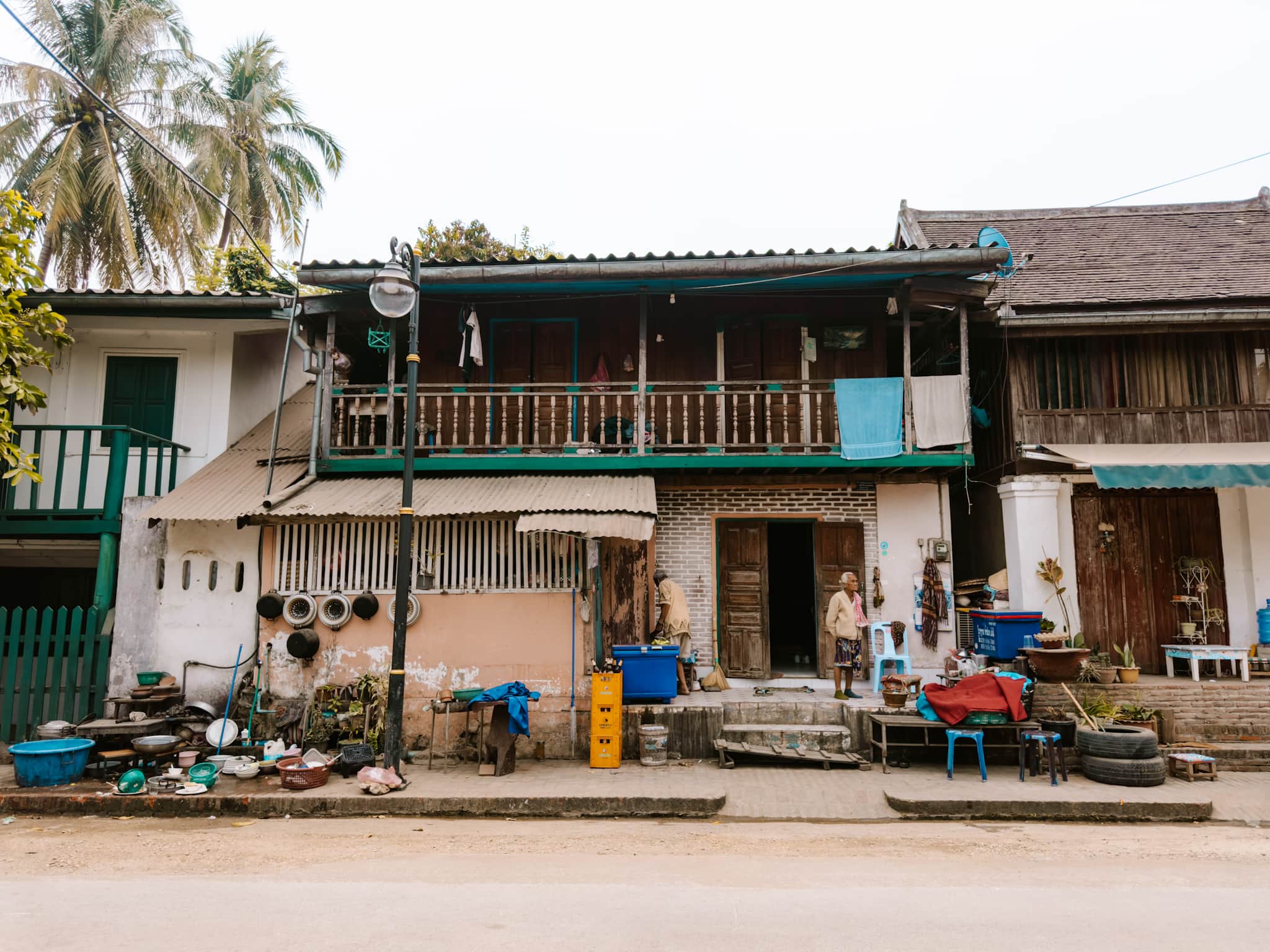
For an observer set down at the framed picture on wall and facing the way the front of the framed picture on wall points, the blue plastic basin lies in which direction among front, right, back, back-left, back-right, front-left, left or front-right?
front-right

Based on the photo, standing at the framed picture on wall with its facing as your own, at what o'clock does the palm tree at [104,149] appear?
The palm tree is roughly at 3 o'clock from the framed picture on wall.

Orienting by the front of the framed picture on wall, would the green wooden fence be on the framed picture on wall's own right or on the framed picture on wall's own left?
on the framed picture on wall's own right

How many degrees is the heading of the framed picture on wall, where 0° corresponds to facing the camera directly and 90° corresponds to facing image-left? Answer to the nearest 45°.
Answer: approximately 0°

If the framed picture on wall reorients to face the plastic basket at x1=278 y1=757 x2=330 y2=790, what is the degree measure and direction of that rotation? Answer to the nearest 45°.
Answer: approximately 45° to its right
